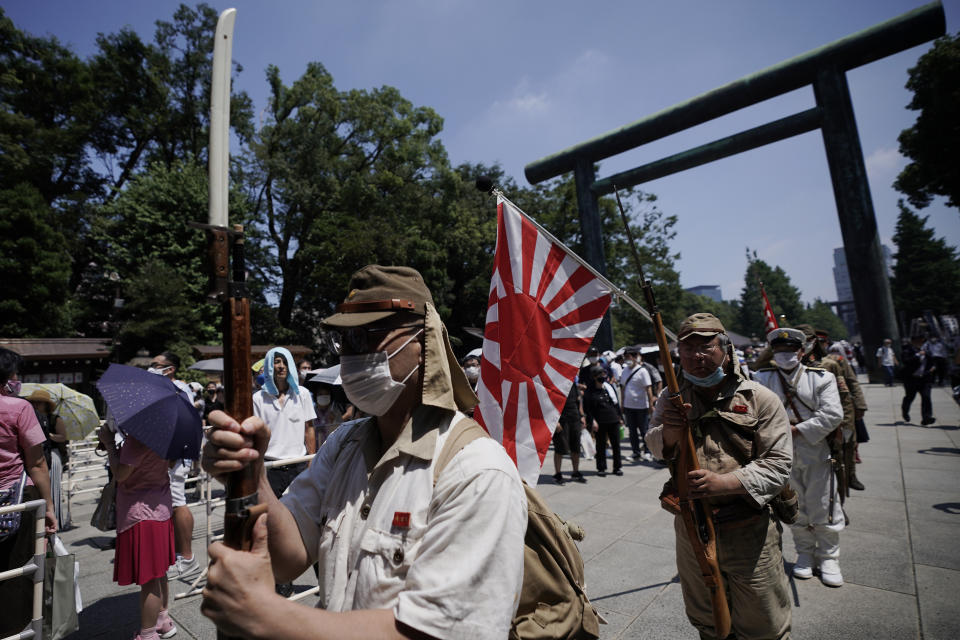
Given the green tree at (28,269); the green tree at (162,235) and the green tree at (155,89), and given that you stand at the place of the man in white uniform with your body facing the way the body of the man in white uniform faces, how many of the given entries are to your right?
3

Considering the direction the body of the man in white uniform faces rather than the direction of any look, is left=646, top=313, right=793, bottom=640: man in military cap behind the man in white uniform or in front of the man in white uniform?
in front

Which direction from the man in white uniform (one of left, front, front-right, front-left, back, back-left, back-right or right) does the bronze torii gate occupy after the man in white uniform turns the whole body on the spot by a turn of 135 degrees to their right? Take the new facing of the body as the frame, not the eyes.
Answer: front-right

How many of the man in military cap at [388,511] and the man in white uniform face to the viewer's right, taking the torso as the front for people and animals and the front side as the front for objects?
0

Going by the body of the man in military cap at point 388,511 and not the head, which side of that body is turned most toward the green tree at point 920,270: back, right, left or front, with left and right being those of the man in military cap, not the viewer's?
back

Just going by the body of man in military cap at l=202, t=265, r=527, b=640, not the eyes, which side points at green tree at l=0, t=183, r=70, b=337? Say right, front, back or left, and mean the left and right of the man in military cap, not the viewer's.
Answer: right

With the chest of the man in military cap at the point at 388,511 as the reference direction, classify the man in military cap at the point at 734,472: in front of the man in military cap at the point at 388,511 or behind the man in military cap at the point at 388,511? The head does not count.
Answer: behind

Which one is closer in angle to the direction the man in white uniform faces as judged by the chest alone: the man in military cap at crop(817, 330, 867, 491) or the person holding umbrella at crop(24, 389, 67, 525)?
the person holding umbrella

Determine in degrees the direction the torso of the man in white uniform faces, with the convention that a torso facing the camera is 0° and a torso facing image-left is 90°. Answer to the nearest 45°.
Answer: approximately 0°

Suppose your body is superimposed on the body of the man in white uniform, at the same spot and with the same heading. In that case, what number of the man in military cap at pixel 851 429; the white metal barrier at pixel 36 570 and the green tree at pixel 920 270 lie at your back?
2

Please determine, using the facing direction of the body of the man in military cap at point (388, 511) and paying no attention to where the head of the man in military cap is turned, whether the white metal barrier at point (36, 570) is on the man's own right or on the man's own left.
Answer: on the man's own right

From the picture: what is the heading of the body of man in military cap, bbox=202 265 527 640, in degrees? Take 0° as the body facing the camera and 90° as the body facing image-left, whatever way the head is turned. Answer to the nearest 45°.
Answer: approximately 45°

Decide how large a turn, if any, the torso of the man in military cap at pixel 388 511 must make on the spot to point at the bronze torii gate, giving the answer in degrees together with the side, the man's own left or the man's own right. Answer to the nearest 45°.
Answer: approximately 180°

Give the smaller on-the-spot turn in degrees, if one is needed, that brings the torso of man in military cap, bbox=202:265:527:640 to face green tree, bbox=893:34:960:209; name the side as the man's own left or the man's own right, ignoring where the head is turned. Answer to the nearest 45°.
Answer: approximately 180°
